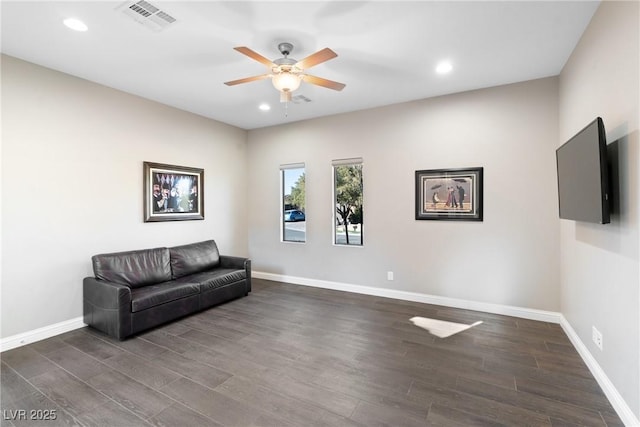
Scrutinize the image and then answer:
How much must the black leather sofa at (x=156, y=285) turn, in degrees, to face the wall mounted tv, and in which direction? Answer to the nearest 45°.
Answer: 0° — it already faces it

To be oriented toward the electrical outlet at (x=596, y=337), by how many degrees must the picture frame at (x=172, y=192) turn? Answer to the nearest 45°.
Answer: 0° — it already faces it

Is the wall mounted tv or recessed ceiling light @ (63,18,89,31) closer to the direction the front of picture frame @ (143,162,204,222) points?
the wall mounted tv

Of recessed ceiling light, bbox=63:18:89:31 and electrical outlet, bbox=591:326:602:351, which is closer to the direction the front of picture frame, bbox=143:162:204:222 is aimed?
the electrical outlet

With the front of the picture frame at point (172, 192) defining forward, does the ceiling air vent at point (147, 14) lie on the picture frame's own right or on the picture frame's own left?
on the picture frame's own right

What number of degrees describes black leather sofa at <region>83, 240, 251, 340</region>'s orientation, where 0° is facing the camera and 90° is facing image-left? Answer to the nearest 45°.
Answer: approximately 315°

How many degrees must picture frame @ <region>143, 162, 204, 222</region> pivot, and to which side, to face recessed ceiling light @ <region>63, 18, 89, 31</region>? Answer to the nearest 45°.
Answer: approximately 45° to its right

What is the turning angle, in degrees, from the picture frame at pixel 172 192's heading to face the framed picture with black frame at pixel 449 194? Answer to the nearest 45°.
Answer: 0° — it already faces it

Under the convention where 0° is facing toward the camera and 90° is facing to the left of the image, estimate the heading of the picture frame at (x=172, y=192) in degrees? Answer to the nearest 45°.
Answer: approximately 315°
